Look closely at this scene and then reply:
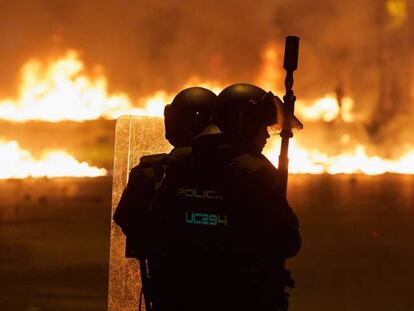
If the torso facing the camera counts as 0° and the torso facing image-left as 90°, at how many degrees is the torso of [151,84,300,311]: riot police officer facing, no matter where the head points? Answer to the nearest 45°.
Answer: approximately 225°
